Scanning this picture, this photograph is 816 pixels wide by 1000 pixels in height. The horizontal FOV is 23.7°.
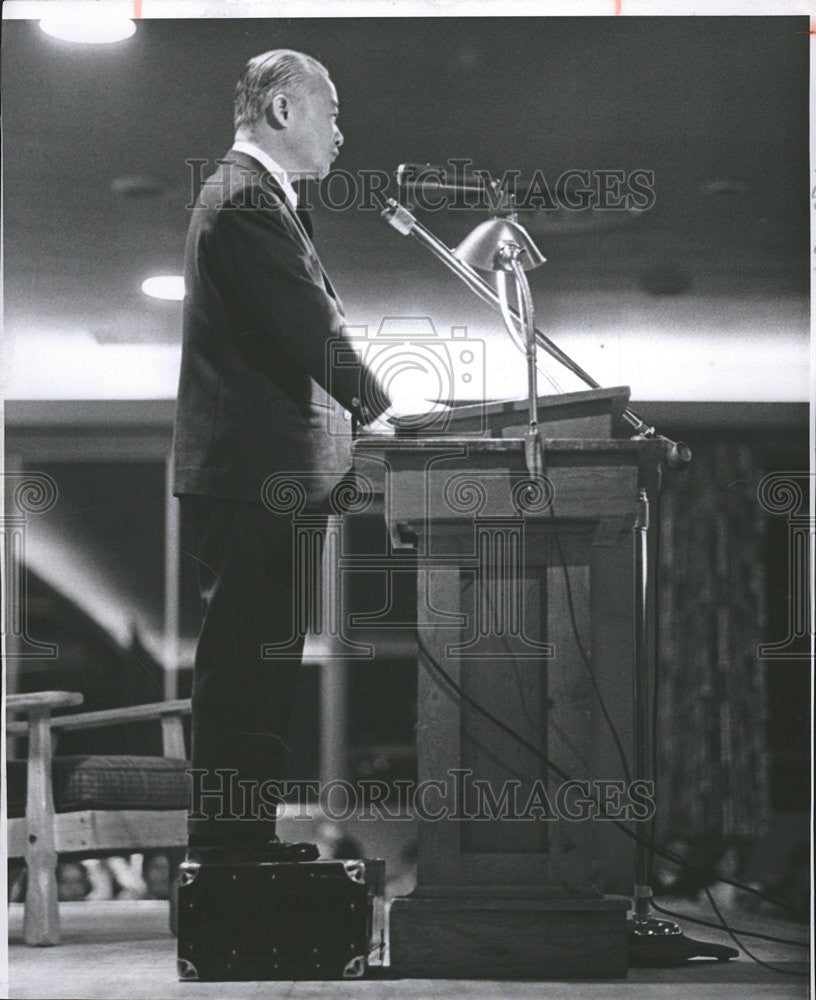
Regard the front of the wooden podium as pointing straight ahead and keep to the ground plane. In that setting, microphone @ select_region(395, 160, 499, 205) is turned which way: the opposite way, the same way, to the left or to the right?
the opposite way

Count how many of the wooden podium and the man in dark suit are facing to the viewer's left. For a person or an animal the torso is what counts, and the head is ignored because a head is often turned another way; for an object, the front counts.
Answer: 0

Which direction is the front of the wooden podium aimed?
to the viewer's right

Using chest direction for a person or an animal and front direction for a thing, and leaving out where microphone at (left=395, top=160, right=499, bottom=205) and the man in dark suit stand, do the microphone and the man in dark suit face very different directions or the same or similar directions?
very different directions

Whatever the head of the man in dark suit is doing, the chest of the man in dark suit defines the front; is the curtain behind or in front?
in front

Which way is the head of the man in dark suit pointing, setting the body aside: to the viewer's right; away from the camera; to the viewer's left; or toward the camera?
to the viewer's right

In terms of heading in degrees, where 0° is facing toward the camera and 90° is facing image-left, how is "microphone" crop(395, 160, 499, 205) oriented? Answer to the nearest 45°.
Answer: approximately 90°

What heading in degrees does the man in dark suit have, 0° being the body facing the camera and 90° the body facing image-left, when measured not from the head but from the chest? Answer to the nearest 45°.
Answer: approximately 270°
